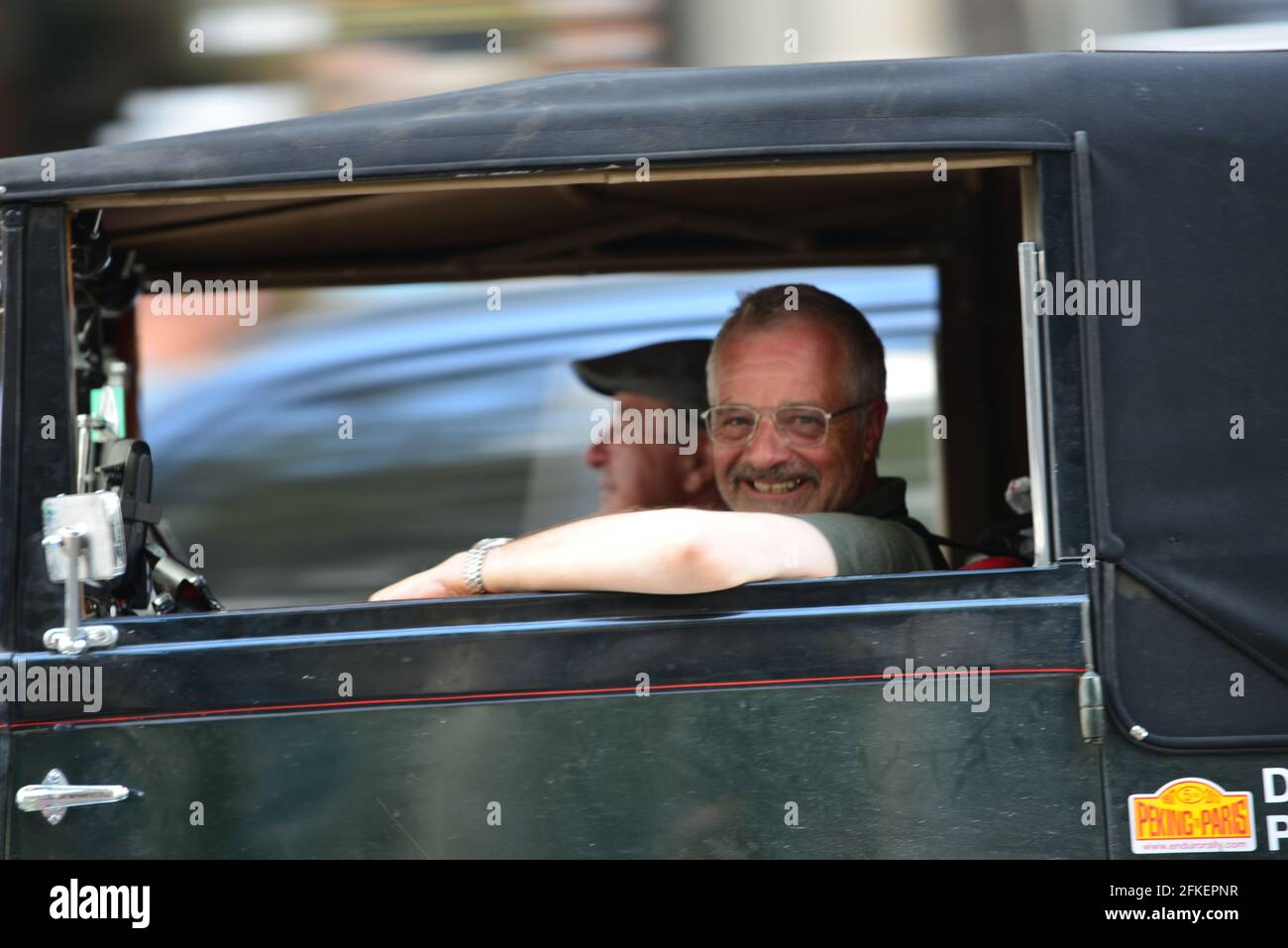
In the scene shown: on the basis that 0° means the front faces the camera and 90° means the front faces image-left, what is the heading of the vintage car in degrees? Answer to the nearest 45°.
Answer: approximately 90°
